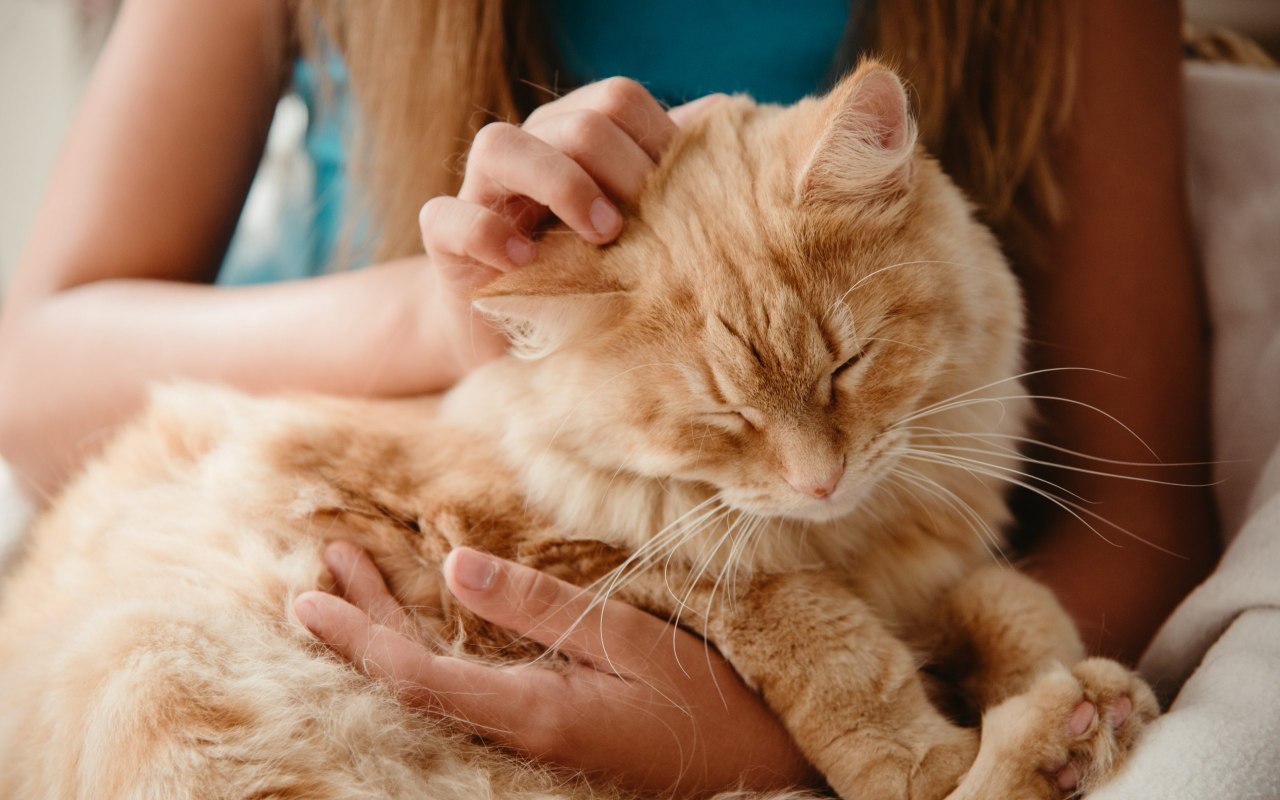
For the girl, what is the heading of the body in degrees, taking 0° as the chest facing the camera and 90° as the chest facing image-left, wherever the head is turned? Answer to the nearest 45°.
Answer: approximately 0°

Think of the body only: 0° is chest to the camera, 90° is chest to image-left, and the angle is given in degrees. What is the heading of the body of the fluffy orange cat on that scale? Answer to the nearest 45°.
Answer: approximately 315°
